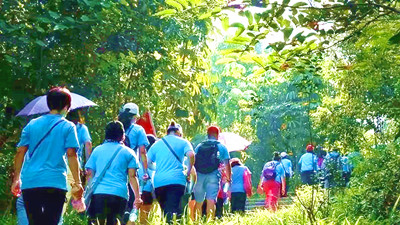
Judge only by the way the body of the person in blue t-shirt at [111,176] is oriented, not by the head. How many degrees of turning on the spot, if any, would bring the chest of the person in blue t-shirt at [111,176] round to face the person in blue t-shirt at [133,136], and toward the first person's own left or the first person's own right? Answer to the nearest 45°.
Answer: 0° — they already face them

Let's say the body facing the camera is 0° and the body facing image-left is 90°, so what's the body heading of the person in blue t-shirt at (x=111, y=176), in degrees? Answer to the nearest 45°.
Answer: approximately 180°

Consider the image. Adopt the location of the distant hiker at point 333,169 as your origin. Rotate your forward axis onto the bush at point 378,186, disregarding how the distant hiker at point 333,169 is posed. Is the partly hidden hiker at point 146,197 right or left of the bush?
right

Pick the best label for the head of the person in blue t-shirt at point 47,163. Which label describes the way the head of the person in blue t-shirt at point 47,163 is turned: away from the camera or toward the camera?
away from the camera

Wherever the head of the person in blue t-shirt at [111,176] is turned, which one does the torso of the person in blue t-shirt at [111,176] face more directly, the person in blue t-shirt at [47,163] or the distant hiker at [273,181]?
the distant hiker

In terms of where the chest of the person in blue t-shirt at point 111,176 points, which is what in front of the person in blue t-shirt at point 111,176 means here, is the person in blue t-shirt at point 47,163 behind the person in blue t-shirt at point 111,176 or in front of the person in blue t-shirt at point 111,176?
behind

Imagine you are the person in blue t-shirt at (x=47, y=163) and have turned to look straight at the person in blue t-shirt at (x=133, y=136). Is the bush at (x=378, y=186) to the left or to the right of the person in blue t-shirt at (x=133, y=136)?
right

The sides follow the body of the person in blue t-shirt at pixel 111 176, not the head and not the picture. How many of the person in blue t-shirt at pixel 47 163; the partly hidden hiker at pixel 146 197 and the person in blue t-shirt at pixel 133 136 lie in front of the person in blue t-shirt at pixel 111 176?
2
